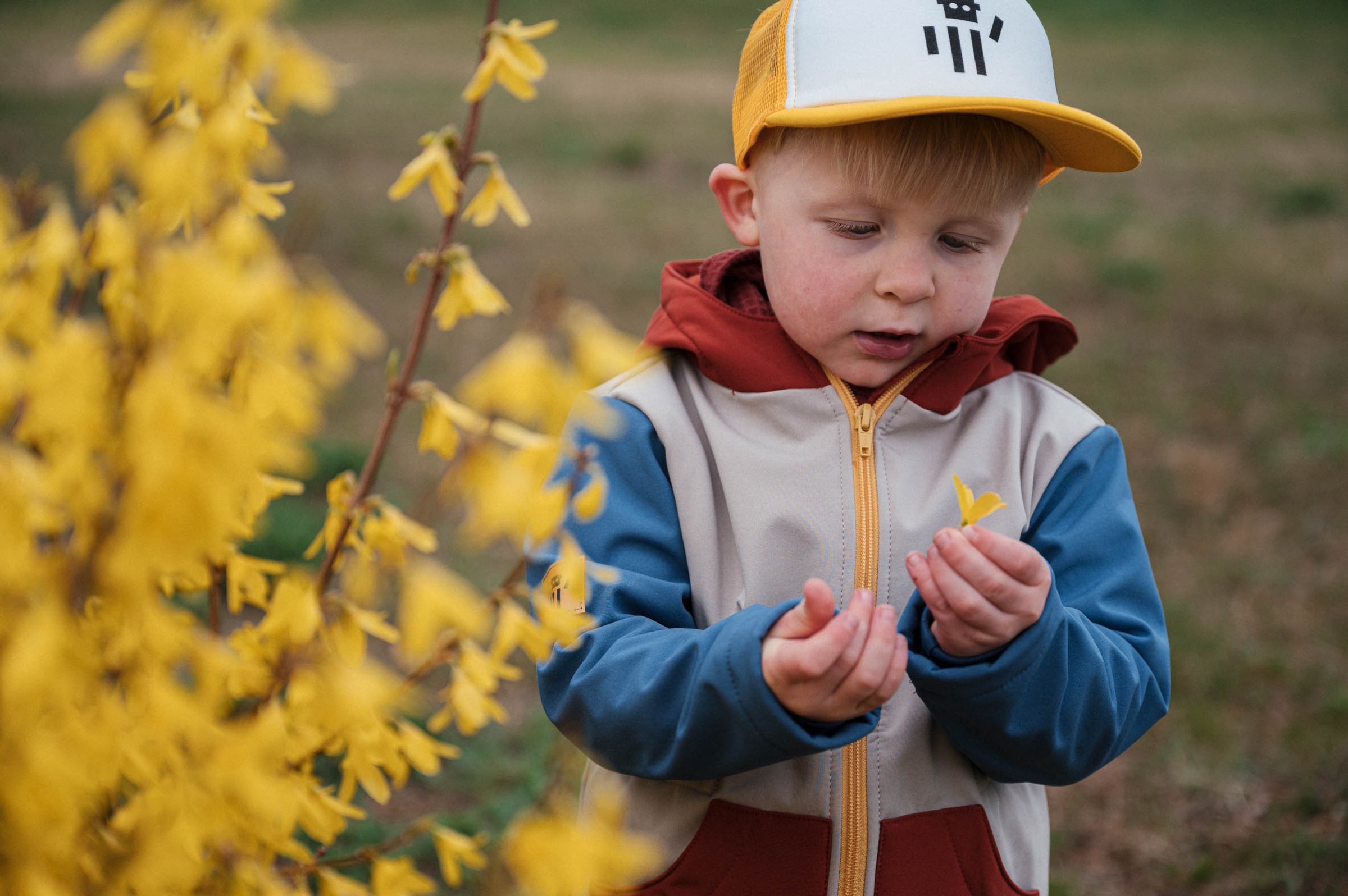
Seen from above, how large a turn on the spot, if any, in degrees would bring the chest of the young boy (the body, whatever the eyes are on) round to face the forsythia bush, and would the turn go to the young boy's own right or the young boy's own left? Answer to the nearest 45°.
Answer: approximately 45° to the young boy's own right

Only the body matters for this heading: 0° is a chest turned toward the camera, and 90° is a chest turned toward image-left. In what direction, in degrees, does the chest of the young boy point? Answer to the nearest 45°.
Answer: approximately 0°
